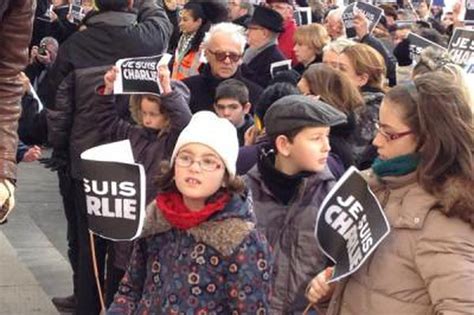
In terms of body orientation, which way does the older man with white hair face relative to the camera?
toward the camera

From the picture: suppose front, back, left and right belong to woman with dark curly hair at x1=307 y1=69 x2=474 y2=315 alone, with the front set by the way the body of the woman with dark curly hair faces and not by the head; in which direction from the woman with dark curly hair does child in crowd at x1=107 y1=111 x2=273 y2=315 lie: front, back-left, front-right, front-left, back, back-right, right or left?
front

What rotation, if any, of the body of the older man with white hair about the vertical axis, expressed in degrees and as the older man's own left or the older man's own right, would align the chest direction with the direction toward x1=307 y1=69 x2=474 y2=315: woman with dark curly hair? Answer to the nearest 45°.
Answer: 0° — they already face them

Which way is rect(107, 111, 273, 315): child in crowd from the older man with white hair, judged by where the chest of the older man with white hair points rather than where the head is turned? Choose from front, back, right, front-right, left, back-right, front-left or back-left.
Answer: front

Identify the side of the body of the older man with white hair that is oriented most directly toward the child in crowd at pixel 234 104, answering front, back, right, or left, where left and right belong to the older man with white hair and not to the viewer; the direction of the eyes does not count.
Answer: front

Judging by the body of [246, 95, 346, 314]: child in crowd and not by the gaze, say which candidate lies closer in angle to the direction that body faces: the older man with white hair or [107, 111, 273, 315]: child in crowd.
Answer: the child in crowd

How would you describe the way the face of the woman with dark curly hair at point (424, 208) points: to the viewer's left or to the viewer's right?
to the viewer's left

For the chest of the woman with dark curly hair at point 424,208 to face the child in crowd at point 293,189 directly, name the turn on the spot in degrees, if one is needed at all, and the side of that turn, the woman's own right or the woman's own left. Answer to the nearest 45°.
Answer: approximately 45° to the woman's own right

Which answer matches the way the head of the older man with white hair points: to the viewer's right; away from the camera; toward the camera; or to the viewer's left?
toward the camera

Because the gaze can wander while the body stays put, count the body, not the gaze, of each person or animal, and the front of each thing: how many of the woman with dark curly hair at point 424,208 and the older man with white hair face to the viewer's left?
1

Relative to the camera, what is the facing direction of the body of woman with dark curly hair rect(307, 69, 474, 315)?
to the viewer's left
